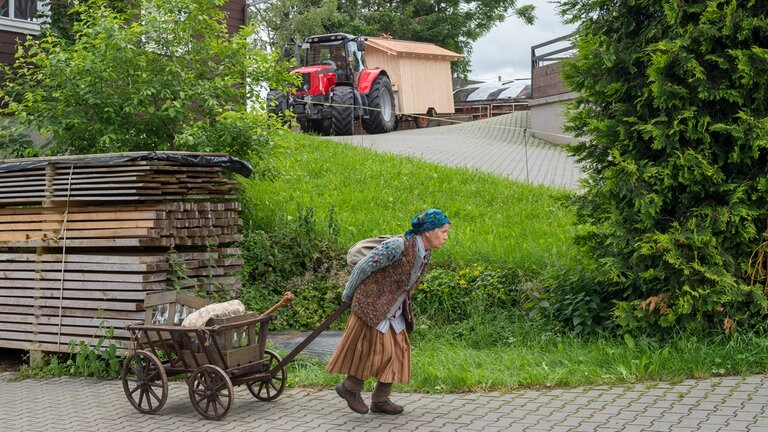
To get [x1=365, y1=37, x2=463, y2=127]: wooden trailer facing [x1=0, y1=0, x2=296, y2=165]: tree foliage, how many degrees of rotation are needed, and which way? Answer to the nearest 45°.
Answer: approximately 45° to its left

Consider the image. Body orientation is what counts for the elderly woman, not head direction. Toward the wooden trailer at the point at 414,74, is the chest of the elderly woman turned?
no

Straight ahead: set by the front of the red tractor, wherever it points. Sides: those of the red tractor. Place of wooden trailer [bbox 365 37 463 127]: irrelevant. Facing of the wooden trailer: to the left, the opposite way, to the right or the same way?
the same way

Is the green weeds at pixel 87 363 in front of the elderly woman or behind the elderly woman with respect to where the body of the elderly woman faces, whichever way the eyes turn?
behind

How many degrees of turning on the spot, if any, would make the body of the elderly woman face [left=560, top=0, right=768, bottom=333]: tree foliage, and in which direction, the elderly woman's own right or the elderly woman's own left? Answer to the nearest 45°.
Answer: approximately 45° to the elderly woman's own left

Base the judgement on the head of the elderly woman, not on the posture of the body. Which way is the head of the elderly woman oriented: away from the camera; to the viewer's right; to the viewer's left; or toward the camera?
to the viewer's right

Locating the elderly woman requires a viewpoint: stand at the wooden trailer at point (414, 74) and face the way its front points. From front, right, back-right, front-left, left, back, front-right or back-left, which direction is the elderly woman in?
front-left

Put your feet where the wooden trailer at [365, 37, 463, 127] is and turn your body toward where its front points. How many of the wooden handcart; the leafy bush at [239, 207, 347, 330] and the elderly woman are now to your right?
0

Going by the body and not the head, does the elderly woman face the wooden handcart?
no

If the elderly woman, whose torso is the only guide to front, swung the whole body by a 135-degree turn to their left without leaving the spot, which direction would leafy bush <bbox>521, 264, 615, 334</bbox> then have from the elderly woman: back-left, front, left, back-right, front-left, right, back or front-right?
right

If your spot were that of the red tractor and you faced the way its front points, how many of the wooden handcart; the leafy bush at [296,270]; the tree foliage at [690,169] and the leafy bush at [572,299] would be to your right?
0

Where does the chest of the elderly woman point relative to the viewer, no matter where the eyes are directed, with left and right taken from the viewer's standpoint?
facing to the right of the viewer

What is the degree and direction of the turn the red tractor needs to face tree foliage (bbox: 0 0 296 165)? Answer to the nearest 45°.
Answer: approximately 45° to its left

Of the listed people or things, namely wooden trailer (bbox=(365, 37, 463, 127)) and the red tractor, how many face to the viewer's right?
0

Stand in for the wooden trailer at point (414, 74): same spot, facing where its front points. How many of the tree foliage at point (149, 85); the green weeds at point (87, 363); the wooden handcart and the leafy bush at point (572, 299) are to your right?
0

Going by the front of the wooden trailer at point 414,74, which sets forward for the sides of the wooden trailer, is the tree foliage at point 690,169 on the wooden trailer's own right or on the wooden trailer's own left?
on the wooden trailer's own left

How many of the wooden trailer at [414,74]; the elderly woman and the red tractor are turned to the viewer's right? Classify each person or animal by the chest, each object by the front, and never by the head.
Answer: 1

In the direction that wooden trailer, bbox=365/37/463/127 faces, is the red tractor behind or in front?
in front

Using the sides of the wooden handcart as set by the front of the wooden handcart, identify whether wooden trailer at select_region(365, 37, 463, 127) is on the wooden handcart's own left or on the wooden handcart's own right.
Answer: on the wooden handcart's own left
